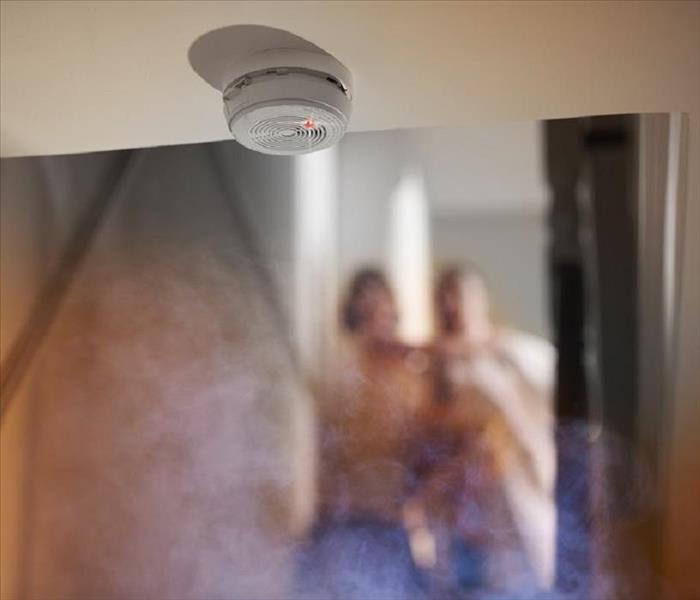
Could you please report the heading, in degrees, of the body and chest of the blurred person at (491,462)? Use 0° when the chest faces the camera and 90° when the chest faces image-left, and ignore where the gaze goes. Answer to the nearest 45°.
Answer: approximately 45°

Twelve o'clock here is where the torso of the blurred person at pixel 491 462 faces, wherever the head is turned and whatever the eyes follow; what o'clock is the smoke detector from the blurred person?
The smoke detector is roughly at 11 o'clock from the blurred person.
